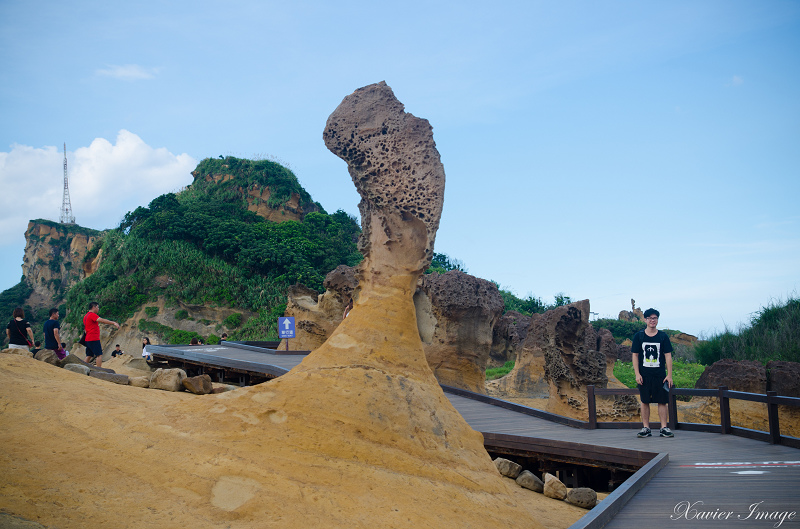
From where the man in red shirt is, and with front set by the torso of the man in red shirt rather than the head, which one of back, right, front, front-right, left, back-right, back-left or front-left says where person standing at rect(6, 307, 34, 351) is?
back-right

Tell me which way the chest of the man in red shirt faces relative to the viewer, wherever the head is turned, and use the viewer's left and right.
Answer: facing to the right of the viewer

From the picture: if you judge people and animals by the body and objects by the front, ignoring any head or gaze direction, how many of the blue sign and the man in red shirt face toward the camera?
1

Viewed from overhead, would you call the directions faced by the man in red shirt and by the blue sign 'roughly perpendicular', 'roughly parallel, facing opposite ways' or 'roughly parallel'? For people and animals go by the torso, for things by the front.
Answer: roughly perpendicular

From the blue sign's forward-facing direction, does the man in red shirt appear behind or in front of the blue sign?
in front

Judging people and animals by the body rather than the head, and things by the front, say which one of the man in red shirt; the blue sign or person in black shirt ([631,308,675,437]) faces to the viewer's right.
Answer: the man in red shirt

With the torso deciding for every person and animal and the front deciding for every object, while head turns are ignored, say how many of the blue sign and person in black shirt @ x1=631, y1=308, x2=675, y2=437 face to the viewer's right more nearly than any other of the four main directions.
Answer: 0

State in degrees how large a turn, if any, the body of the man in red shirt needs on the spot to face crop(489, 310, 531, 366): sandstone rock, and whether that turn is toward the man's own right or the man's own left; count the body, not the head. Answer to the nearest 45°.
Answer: approximately 45° to the man's own left

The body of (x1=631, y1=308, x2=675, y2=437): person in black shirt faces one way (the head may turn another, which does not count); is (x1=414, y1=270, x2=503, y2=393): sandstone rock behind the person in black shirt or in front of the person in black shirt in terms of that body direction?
behind

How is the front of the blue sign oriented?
toward the camera

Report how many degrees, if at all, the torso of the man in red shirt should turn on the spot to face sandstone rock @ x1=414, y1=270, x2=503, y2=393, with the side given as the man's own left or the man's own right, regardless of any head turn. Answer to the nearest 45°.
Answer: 0° — they already face it

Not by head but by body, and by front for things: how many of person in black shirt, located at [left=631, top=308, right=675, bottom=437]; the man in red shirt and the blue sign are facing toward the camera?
2

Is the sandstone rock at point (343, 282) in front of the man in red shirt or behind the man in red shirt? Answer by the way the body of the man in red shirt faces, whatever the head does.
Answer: in front

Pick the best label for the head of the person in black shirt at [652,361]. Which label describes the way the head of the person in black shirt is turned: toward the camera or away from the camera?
toward the camera

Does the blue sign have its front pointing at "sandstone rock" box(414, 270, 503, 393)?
no

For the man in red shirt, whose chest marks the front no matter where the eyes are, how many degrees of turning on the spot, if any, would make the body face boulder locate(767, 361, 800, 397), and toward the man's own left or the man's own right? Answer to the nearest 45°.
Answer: approximately 45° to the man's own right

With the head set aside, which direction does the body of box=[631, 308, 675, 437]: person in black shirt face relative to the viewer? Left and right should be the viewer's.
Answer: facing the viewer
